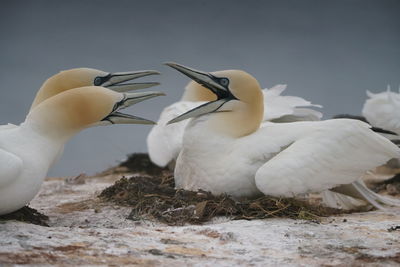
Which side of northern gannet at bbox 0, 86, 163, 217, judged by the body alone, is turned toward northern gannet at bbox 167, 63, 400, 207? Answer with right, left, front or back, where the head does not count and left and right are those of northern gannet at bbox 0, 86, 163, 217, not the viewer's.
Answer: front

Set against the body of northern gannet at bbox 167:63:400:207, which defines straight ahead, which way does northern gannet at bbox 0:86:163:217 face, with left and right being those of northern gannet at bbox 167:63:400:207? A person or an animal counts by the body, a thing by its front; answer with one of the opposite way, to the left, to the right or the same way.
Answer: the opposite way

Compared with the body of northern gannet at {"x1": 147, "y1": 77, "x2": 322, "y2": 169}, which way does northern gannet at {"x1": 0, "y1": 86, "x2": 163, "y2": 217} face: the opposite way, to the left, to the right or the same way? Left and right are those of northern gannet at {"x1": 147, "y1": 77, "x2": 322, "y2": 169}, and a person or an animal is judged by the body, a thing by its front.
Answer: the opposite way

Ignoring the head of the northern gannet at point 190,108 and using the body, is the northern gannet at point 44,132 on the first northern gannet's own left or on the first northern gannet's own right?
on the first northern gannet's own left

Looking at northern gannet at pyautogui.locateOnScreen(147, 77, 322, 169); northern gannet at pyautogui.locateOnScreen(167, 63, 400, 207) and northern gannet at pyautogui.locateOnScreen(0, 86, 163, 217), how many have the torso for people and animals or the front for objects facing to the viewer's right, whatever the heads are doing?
1

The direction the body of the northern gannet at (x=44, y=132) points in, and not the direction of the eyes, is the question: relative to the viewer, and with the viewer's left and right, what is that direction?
facing to the right of the viewer

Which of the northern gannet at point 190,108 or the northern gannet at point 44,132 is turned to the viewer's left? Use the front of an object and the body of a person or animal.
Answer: the northern gannet at point 190,108

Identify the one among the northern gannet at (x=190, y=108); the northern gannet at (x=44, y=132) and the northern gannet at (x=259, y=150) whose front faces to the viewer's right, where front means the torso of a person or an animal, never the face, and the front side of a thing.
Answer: the northern gannet at (x=44, y=132)

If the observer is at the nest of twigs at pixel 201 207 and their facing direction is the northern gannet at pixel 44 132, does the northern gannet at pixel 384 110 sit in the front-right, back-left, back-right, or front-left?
back-right

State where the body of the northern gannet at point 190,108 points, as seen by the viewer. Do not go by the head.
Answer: to the viewer's left

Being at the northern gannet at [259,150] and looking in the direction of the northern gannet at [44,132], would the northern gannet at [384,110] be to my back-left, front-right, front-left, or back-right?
back-right

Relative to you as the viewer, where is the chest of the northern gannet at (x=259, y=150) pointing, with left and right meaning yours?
facing to the left of the viewer

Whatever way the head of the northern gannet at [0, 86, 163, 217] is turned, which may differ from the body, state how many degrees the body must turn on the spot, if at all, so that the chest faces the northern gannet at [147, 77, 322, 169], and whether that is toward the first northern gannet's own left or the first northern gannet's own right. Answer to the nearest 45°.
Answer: approximately 45° to the first northern gannet's own left

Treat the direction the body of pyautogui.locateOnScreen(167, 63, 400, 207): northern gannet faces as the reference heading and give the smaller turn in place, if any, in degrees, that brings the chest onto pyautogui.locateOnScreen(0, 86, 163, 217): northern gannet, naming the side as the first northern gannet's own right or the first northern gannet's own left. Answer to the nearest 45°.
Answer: approximately 45° to the first northern gannet's own left
